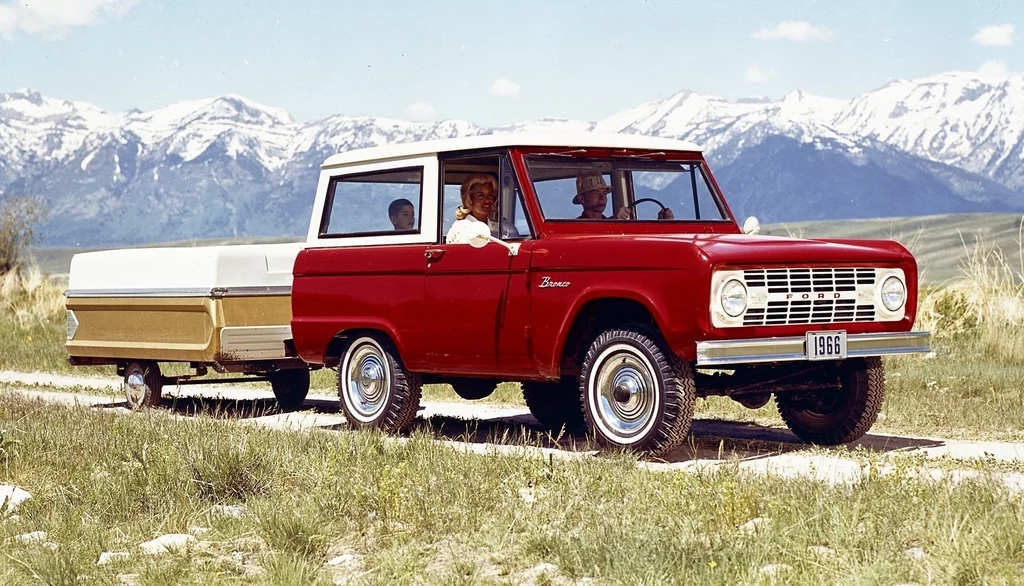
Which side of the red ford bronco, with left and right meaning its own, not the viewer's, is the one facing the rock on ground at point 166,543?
right

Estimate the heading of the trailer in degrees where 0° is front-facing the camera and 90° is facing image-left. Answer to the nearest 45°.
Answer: approximately 315°

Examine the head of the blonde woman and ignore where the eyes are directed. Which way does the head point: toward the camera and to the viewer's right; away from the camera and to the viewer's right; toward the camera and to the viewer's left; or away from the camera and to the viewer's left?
toward the camera and to the viewer's right

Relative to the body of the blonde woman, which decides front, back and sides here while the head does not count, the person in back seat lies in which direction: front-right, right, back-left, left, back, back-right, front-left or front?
back

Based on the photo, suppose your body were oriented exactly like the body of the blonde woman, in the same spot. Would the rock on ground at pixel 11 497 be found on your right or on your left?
on your right

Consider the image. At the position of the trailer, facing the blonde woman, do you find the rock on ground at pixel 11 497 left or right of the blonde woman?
right

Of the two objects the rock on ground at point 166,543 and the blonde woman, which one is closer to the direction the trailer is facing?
the blonde woman

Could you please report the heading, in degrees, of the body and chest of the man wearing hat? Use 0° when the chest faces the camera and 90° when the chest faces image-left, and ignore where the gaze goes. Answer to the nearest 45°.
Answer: approximately 315°

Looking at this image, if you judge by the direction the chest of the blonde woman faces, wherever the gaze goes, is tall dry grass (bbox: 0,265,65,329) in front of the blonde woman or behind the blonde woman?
behind

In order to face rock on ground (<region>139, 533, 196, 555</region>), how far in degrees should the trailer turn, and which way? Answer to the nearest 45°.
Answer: approximately 45° to its right

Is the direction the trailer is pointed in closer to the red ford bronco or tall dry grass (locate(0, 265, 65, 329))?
the red ford bronco

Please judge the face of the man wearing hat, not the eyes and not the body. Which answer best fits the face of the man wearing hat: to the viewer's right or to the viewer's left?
to the viewer's right

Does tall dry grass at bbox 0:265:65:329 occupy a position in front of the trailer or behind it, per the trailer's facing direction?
behind
